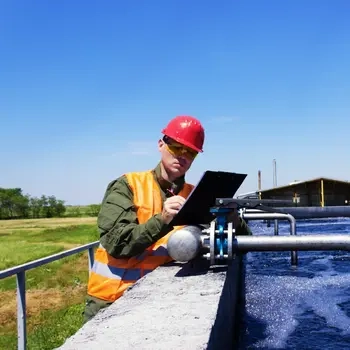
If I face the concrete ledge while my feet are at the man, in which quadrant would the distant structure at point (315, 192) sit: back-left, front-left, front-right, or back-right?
back-left

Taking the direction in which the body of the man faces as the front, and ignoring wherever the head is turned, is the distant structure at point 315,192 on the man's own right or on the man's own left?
on the man's own left

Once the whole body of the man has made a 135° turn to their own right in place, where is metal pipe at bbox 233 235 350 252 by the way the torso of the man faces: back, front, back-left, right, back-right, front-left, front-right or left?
back-left

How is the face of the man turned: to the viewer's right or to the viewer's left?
to the viewer's right

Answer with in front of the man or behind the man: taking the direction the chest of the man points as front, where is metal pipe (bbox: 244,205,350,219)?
in front

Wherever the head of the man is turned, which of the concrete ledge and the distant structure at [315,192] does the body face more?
the concrete ledge

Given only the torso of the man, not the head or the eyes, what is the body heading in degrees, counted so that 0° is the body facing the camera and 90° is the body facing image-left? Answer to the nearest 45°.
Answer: approximately 315°

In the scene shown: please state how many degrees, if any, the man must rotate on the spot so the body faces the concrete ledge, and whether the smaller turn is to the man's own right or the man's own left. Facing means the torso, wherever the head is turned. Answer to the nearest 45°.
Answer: approximately 45° to the man's own right
